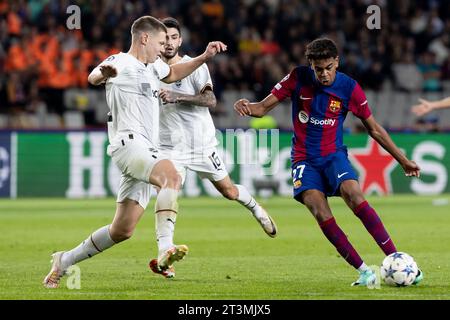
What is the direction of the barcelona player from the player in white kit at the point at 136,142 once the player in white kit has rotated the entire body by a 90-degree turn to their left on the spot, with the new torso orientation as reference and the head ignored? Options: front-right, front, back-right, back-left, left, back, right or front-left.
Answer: right

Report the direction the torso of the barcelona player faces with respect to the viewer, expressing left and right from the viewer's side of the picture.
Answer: facing the viewer

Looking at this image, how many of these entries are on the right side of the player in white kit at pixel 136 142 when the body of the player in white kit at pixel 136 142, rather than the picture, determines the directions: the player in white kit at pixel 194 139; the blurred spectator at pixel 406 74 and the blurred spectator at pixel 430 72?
0

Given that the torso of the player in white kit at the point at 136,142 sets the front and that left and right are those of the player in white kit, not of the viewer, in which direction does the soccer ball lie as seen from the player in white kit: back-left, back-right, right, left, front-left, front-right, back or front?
front

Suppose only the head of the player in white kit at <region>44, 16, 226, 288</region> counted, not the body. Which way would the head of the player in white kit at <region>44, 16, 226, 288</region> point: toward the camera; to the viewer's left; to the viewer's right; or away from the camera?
to the viewer's right

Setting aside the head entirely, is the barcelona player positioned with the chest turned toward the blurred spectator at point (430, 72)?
no

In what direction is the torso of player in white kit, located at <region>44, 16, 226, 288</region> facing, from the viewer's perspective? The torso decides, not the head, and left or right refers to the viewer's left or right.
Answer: facing to the right of the viewer
